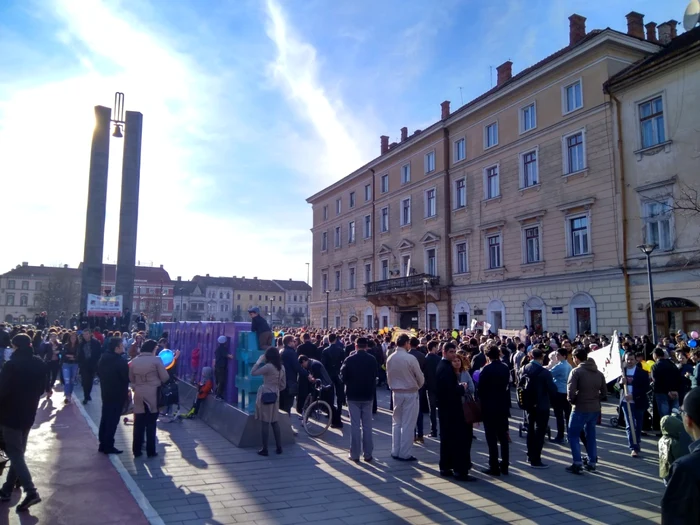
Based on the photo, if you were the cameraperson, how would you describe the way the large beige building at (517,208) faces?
facing the viewer and to the left of the viewer

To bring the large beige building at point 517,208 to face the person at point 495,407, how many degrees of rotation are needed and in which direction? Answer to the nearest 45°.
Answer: approximately 45° to its left

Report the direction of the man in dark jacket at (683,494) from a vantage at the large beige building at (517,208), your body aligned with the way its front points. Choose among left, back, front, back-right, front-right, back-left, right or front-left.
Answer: front-left

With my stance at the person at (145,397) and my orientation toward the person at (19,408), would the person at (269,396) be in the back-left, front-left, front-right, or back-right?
back-left

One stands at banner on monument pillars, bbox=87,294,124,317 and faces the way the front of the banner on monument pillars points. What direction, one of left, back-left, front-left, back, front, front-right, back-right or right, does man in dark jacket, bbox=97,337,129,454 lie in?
front

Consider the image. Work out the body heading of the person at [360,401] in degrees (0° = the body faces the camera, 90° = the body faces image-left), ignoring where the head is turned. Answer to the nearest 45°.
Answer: approximately 180°

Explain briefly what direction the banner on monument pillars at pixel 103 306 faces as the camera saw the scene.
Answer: facing the viewer

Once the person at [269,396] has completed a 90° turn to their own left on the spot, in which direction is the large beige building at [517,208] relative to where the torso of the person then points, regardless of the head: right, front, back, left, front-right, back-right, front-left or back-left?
back

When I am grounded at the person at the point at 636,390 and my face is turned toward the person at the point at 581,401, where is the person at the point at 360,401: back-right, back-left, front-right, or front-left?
front-right

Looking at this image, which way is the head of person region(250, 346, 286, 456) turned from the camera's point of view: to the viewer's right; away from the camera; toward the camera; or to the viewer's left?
away from the camera

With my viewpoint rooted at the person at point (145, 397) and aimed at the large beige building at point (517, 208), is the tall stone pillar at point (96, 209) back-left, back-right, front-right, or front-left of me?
front-left

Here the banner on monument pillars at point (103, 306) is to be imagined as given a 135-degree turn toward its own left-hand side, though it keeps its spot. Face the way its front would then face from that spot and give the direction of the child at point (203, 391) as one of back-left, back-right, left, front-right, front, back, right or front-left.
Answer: back-right

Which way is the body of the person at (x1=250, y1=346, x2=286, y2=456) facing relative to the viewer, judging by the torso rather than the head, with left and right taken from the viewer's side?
facing away from the viewer and to the left of the viewer
